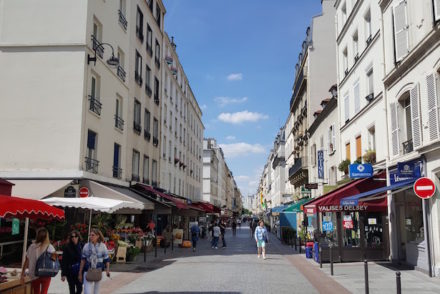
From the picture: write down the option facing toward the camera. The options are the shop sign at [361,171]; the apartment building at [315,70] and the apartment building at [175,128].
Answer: the shop sign

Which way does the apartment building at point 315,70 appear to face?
to the viewer's left

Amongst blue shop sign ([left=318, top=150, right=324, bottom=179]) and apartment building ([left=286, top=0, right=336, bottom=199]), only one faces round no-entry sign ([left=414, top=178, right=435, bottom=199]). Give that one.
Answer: the blue shop sign

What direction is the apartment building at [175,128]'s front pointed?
to the viewer's right

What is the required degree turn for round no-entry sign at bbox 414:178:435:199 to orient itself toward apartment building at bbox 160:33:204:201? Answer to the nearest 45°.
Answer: approximately 135° to its right

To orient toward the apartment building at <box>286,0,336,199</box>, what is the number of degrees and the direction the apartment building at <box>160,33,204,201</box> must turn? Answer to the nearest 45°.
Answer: approximately 45° to its right

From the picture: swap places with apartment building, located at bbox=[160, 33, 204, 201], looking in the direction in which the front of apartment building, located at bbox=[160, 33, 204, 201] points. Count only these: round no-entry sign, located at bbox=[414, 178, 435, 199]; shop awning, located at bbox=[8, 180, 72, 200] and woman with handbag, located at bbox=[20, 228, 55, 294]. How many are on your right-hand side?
3

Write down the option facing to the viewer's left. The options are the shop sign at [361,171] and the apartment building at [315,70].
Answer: the apartment building

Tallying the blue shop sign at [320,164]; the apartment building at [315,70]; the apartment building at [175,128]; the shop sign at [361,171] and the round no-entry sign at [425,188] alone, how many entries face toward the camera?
3

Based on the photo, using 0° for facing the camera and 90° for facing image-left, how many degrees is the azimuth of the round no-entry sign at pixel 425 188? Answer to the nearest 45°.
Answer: approximately 0°

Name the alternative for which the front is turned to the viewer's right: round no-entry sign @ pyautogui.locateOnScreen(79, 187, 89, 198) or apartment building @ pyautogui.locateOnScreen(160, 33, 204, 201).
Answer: the apartment building

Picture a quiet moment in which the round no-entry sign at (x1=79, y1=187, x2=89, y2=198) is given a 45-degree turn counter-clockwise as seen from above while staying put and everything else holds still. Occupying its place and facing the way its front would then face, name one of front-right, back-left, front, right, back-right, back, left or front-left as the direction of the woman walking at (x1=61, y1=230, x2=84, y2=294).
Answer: front-right

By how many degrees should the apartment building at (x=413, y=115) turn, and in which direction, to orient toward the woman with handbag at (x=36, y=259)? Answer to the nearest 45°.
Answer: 0° — it already faces them

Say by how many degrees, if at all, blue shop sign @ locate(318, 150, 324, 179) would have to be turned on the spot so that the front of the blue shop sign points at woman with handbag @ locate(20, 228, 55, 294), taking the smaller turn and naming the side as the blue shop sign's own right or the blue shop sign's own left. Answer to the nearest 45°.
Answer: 0° — it already faces them

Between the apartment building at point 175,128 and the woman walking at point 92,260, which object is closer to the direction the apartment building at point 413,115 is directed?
the woman walking
